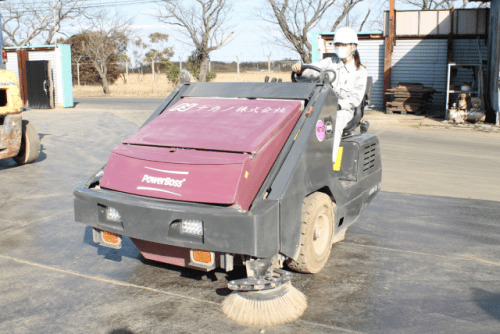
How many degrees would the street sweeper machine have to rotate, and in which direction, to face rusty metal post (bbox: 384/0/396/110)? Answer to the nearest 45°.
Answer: approximately 135° to its right

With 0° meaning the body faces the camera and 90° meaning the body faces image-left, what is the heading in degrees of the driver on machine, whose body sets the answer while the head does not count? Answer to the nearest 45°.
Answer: approximately 45°

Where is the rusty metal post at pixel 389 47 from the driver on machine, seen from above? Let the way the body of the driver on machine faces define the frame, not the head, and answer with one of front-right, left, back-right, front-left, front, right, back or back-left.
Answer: back-right
